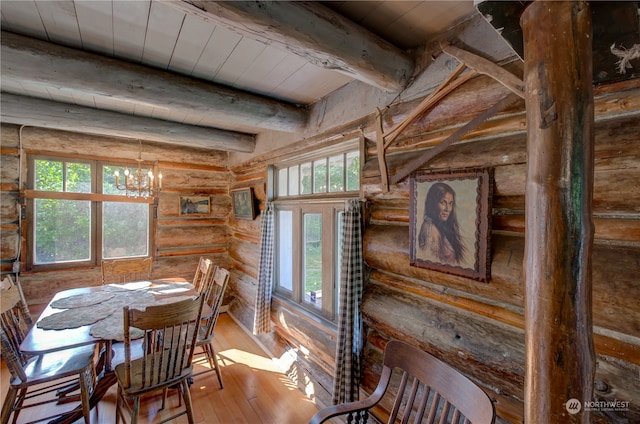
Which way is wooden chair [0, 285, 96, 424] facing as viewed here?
to the viewer's right

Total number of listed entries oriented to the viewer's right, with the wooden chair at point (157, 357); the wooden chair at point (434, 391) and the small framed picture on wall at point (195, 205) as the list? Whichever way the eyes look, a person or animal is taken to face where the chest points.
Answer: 0

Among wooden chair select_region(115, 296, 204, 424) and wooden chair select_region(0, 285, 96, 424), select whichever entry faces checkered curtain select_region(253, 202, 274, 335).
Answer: wooden chair select_region(0, 285, 96, 424)

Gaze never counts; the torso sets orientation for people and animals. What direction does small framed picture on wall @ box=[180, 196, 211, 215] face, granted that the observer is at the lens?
facing the viewer

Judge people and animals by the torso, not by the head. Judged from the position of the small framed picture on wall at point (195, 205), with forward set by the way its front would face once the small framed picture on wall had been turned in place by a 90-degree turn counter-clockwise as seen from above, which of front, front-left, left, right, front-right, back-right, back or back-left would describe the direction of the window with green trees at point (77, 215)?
back

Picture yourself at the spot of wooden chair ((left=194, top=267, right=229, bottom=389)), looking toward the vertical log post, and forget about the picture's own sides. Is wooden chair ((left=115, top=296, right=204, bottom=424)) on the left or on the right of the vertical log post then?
right

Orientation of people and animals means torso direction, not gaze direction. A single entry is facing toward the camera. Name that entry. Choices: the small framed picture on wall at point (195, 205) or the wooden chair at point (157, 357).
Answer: the small framed picture on wall

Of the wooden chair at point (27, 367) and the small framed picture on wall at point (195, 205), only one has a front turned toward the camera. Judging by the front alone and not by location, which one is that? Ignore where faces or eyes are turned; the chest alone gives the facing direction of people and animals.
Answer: the small framed picture on wall

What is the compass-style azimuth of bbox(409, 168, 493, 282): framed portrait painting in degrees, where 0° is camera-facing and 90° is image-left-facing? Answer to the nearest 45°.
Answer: approximately 45°

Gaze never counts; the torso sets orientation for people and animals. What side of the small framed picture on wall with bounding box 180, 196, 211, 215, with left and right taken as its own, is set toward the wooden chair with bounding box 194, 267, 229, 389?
front

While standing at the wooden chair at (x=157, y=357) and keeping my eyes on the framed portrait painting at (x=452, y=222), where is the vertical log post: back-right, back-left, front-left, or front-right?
front-right

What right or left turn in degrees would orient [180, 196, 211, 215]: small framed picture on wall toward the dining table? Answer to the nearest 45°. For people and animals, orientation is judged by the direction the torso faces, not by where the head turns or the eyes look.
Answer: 0° — it already faces it

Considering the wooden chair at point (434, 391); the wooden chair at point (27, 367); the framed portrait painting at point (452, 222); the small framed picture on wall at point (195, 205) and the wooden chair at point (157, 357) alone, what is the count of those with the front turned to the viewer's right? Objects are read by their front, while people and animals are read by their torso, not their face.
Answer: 1

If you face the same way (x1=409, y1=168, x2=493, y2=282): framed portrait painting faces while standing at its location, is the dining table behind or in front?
in front
